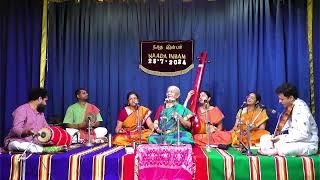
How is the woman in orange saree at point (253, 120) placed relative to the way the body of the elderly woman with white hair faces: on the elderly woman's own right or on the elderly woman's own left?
on the elderly woman's own left

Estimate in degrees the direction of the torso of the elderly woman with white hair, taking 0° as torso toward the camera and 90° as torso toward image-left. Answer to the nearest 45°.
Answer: approximately 0°

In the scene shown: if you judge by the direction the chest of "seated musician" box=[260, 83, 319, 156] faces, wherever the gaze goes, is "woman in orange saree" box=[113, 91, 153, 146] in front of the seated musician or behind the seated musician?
in front

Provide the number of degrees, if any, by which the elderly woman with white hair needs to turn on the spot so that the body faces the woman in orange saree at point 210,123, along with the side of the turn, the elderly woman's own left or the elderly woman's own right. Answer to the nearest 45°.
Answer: approximately 135° to the elderly woman's own left

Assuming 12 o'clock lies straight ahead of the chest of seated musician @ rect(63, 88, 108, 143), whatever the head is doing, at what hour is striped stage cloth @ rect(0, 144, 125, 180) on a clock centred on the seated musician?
The striped stage cloth is roughly at 12 o'clock from the seated musician.

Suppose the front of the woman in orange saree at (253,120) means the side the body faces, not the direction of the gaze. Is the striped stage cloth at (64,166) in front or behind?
in front

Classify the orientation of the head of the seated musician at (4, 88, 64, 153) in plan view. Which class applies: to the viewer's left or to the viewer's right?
to the viewer's right

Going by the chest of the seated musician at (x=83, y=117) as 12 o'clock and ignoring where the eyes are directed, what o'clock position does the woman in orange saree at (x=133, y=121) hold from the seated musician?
The woman in orange saree is roughly at 10 o'clock from the seated musician.

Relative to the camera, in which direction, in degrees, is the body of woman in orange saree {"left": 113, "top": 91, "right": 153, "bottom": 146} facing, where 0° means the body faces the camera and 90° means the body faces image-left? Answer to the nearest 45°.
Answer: approximately 0°
